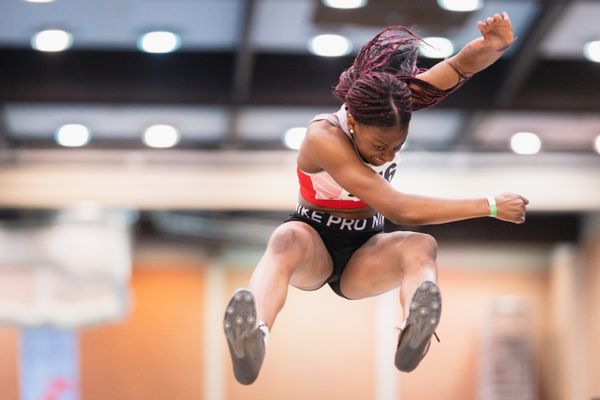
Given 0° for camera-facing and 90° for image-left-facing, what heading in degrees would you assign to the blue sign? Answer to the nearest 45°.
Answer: approximately 0°

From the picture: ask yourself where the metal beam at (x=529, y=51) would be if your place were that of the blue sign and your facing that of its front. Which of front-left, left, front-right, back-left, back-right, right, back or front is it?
front-left

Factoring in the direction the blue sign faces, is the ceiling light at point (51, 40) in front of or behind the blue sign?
in front

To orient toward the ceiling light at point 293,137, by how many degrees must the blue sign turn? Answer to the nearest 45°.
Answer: approximately 45° to its left

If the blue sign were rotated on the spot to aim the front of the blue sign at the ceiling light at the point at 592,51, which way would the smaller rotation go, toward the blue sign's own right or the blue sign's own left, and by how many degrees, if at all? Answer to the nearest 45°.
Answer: approximately 45° to the blue sign's own left

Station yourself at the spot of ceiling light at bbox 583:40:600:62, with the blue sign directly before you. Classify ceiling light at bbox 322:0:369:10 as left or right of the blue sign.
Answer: left

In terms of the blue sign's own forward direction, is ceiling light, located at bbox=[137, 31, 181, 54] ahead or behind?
ahead
